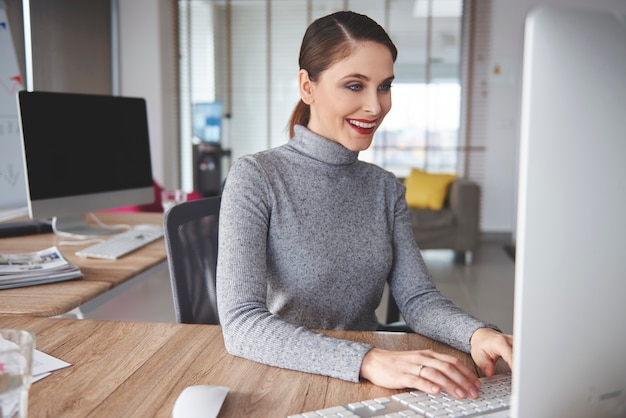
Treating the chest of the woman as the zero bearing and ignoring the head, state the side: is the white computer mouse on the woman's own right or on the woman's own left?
on the woman's own right

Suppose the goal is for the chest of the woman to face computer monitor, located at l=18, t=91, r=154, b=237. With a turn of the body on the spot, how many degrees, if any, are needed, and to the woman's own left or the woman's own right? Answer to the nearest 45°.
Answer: approximately 180°

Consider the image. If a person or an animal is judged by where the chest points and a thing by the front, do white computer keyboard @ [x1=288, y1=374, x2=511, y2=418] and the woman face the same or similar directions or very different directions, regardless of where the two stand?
very different directions

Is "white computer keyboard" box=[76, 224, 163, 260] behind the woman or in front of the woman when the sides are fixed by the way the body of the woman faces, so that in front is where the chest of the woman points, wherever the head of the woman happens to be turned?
behind

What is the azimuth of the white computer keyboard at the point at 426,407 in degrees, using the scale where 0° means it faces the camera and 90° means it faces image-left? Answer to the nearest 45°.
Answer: approximately 135°

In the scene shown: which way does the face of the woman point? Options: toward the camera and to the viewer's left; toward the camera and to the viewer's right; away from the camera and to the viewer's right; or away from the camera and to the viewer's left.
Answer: toward the camera and to the viewer's right

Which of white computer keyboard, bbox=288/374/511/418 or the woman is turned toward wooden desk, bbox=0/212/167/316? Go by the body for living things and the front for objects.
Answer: the white computer keyboard
